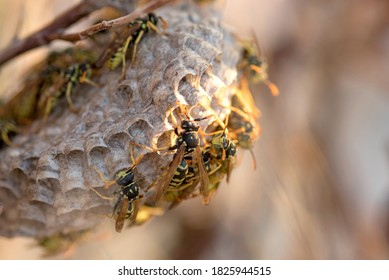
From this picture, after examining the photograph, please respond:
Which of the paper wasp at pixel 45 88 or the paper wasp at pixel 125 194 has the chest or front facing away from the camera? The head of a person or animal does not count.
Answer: the paper wasp at pixel 125 194

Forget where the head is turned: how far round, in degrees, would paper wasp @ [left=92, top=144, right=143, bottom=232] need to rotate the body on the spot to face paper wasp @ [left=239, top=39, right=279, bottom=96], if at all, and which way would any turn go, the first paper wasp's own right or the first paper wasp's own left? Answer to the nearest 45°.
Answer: approximately 45° to the first paper wasp's own right

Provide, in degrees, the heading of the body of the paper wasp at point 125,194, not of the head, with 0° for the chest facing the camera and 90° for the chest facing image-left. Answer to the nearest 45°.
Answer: approximately 180°

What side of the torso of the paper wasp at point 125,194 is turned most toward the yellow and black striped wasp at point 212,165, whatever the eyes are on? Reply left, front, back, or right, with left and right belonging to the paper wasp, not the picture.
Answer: right

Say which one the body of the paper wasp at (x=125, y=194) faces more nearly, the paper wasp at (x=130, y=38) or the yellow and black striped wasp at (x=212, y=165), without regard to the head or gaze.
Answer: the paper wasp

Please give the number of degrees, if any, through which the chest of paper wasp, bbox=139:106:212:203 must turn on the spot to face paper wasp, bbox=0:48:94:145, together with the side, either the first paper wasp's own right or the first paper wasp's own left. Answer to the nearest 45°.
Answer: approximately 45° to the first paper wasp's own left

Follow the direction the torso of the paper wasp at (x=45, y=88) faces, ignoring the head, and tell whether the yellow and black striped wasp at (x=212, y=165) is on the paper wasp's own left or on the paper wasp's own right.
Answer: on the paper wasp's own right

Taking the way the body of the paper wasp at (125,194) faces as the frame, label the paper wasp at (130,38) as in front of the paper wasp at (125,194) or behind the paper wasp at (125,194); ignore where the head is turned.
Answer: in front

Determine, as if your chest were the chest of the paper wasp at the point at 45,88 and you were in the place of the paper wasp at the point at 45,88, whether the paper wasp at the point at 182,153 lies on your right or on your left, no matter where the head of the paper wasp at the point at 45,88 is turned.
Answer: on your right

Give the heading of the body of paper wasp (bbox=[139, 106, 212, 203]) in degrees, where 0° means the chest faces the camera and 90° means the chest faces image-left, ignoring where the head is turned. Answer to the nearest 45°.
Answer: approximately 180°
